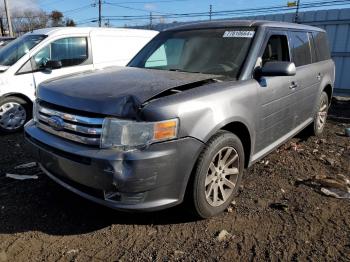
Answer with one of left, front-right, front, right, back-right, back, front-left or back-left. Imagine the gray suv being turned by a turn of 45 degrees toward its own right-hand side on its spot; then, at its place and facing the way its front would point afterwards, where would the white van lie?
front-right

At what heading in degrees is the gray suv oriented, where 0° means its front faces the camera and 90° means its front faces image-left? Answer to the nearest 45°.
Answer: approximately 45°
